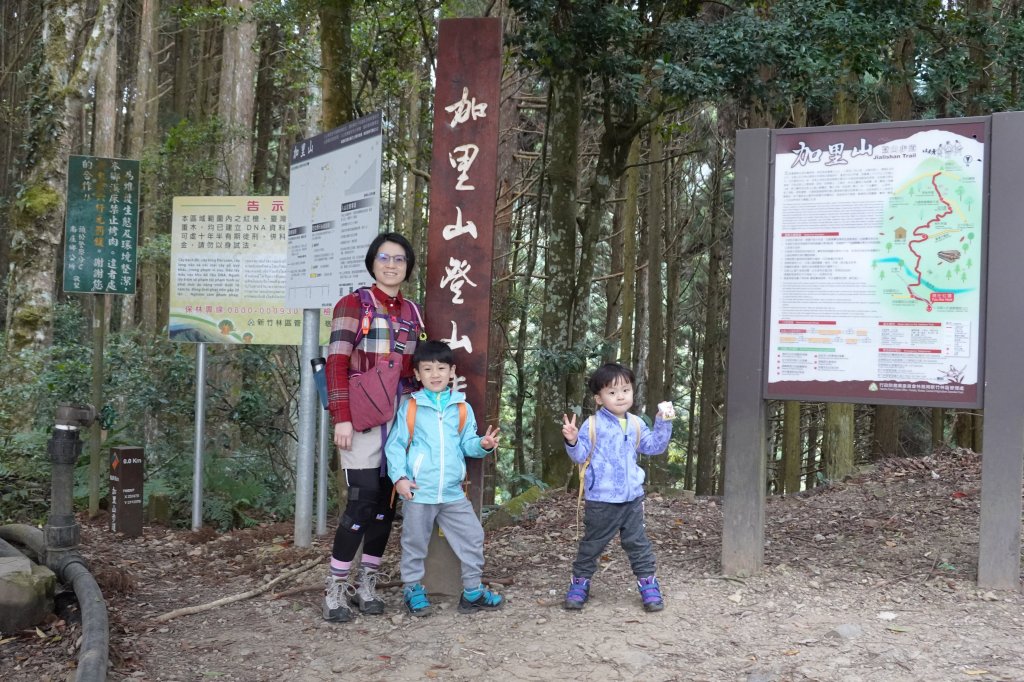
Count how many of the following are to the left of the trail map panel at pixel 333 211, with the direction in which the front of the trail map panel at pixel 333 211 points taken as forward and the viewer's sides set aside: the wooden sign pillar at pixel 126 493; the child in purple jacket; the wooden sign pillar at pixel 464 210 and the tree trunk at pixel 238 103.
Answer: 2

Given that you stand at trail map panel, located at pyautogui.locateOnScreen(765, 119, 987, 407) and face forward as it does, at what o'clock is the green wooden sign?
The green wooden sign is roughly at 3 o'clock from the trail map panel.

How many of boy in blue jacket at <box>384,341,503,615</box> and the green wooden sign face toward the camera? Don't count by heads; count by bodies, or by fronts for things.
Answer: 2

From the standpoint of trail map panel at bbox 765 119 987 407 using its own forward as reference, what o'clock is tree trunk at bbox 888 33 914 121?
The tree trunk is roughly at 6 o'clock from the trail map panel.

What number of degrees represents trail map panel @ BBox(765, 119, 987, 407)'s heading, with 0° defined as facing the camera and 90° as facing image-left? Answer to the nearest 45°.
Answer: approximately 0°

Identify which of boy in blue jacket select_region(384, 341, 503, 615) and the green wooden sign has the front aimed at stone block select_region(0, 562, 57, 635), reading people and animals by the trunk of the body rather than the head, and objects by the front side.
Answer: the green wooden sign

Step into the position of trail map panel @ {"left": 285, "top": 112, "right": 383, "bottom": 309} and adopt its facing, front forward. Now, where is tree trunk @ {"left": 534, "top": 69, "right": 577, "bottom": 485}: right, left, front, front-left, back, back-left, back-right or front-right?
back

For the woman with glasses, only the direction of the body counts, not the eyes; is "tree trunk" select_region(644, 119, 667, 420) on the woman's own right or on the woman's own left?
on the woman's own left

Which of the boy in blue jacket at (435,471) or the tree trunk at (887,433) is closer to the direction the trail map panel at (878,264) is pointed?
the boy in blue jacket

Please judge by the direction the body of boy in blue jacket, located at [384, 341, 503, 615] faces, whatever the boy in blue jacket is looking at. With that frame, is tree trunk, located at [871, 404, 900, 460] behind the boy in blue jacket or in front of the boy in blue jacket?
behind

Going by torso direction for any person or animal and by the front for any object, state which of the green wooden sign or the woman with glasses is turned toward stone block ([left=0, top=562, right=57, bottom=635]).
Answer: the green wooden sign
